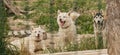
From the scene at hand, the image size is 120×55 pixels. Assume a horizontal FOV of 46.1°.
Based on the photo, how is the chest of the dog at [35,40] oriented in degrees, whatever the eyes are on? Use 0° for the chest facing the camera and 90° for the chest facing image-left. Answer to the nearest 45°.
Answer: approximately 315°

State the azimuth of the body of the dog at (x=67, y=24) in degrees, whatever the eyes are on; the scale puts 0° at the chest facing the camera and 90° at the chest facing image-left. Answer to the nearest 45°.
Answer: approximately 45°

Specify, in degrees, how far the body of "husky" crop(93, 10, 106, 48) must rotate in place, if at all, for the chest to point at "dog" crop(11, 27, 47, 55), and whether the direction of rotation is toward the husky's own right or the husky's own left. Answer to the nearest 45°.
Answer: approximately 45° to the husky's own right

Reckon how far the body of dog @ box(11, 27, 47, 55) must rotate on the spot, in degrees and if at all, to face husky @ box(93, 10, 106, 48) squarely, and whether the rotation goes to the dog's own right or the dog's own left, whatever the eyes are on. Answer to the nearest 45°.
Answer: approximately 45° to the dog's own left

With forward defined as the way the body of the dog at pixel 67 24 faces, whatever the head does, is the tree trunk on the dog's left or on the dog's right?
on the dog's left
